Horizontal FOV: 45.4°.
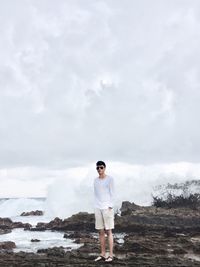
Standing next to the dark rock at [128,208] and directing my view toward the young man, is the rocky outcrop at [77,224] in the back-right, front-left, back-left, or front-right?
front-right

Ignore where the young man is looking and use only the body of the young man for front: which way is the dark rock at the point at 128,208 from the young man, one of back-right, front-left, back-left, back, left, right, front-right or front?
back-right

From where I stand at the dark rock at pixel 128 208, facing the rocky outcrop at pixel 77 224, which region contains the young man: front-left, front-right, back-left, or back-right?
front-left

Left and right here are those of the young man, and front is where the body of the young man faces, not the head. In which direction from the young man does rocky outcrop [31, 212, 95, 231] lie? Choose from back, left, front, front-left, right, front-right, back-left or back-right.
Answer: back-right

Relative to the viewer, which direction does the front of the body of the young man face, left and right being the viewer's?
facing the viewer and to the left of the viewer
